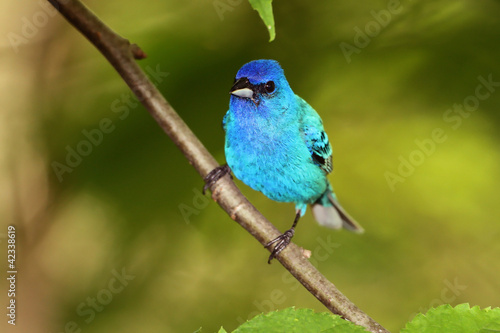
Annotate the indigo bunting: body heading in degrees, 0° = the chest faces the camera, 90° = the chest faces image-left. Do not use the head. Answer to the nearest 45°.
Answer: approximately 45°

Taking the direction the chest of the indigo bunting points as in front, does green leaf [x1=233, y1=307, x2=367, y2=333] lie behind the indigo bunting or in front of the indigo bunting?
in front
